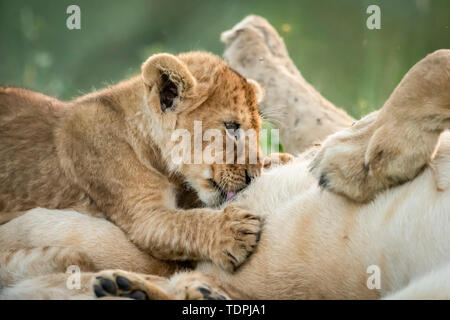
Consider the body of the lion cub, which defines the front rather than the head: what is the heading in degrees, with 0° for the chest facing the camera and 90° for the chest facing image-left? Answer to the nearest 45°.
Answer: approximately 270°
